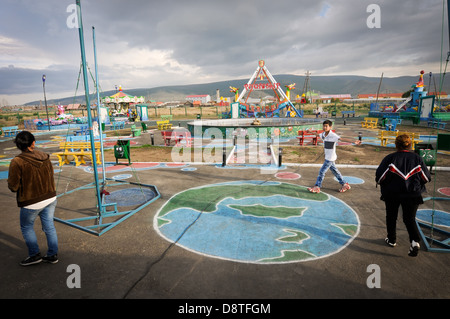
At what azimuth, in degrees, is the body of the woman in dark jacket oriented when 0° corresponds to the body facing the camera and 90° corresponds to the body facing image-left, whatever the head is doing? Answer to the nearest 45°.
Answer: approximately 180°

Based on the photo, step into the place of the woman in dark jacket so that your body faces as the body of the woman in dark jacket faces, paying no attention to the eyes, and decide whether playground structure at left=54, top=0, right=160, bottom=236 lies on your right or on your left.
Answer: on your left

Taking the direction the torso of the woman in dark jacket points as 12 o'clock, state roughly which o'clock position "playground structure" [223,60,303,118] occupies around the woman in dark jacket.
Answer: The playground structure is roughly at 11 o'clock from the woman in dark jacket.

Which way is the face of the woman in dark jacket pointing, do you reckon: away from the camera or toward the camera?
away from the camera

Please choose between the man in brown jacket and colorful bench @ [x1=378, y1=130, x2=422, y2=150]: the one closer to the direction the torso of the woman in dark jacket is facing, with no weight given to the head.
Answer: the colorful bench

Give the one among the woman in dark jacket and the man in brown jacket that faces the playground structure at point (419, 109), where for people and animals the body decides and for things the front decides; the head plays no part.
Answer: the woman in dark jacket

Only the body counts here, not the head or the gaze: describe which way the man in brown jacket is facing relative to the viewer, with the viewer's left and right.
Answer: facing away from the viewer and to the left of the viewer

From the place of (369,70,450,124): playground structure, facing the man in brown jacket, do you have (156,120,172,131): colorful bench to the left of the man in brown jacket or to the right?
right

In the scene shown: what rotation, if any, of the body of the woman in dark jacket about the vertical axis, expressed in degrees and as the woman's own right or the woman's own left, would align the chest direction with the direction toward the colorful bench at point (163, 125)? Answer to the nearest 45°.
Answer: approximately 45° to the woman's own left

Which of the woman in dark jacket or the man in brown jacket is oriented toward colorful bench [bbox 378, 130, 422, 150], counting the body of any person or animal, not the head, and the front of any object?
the woman in dark jacket
